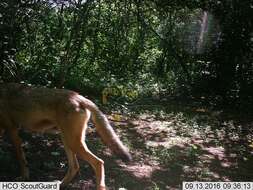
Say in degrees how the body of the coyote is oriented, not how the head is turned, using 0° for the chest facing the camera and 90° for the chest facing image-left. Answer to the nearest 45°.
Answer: approximately 90°
